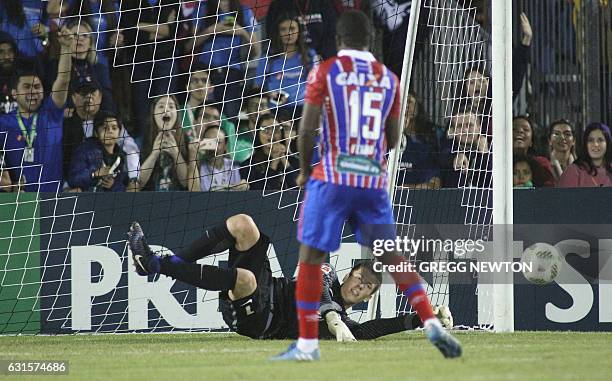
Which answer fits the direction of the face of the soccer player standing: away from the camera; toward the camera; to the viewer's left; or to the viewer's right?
away from the camera

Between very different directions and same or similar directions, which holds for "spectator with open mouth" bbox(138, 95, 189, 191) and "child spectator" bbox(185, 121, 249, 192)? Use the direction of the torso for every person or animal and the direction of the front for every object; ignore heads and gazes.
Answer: same or similar directions

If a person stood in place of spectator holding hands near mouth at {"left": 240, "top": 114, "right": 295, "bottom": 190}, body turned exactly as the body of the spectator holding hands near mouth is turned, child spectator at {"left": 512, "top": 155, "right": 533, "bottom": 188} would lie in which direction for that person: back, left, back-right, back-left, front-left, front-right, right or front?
left

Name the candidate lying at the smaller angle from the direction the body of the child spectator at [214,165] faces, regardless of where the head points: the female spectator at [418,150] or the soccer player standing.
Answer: the soccer player standing

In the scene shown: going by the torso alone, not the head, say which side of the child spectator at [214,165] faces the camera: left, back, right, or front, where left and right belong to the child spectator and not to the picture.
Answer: front

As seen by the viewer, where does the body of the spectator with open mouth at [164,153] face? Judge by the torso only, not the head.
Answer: toward the camera

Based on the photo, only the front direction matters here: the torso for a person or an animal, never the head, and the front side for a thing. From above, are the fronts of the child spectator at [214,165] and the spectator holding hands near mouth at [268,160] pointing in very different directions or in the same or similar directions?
same or similar directions

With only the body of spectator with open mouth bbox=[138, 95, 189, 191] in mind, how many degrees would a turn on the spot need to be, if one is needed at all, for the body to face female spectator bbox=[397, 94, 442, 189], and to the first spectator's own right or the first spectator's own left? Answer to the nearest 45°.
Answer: approximately 90° to the first spectator's own left

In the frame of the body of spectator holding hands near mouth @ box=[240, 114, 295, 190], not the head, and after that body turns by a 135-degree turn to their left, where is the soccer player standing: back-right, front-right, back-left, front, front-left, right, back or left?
back-right

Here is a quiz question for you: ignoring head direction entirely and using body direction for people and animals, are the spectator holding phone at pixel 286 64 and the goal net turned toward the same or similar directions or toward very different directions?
same or similar directions

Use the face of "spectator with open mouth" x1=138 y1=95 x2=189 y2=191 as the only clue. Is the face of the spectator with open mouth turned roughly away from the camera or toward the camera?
toward the camera

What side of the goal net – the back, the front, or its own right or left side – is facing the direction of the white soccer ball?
left

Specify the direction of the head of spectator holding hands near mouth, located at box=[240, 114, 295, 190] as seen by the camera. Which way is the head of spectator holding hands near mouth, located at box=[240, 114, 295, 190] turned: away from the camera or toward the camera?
toward the camera
